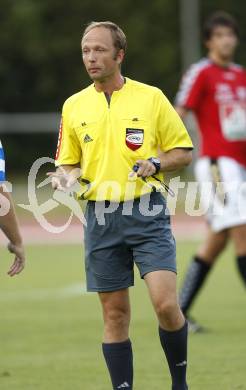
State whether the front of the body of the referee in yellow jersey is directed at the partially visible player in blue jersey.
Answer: no

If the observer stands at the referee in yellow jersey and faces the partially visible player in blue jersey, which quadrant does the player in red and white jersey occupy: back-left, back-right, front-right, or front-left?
back-right

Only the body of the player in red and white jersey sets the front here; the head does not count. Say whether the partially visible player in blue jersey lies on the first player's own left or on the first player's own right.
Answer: on the first player's own right

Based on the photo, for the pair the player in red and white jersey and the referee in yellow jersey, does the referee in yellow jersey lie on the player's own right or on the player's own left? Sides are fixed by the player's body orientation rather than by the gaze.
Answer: on the player's own right

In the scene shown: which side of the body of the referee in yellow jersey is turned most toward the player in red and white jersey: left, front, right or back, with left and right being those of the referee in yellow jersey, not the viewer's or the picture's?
back

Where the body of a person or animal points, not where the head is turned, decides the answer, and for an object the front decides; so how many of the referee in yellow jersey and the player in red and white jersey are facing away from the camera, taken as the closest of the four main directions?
0

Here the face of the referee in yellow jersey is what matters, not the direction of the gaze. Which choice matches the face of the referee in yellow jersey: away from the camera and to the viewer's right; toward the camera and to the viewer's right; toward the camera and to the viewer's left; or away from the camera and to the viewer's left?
toward the camera and to the viewer's left

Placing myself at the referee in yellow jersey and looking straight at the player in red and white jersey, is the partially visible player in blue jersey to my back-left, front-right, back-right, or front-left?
back-left

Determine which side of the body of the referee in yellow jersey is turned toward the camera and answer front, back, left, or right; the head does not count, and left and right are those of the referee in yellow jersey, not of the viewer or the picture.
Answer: front
